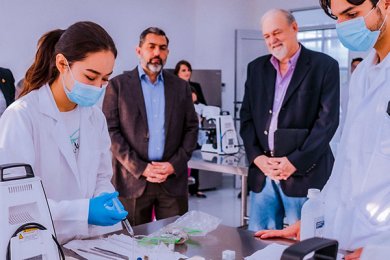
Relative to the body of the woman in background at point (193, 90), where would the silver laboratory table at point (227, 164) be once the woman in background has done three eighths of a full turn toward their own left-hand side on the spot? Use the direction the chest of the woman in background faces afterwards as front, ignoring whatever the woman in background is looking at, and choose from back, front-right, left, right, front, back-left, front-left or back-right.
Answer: back

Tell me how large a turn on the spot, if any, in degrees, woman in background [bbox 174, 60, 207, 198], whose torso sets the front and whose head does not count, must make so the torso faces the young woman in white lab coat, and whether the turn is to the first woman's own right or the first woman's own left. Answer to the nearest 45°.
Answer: approximately 45° to the first woman's own right

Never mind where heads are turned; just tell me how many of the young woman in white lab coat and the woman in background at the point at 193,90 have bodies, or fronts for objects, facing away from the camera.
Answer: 0

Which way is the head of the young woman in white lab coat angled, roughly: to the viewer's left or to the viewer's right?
to the viewer's right

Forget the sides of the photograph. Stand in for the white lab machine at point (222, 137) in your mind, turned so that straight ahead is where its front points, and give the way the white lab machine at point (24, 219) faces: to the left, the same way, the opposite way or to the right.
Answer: the same way

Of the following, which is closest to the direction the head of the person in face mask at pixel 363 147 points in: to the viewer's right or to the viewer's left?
to the viewer's left

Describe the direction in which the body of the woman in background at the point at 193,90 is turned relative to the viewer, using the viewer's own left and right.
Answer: facing the viewer and to the right of the viewer

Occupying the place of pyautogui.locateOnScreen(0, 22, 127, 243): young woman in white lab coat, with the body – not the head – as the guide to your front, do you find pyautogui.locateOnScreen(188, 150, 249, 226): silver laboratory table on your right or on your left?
on your left

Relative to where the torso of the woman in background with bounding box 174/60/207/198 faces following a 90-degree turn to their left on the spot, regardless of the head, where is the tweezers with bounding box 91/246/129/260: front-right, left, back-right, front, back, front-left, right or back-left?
back-right

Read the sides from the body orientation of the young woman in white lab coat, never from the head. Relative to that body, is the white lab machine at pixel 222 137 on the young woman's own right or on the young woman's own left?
on the young woman's own left

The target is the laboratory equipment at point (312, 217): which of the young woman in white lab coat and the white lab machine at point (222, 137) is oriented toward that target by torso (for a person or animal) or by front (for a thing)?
the young woman in white lab coat
